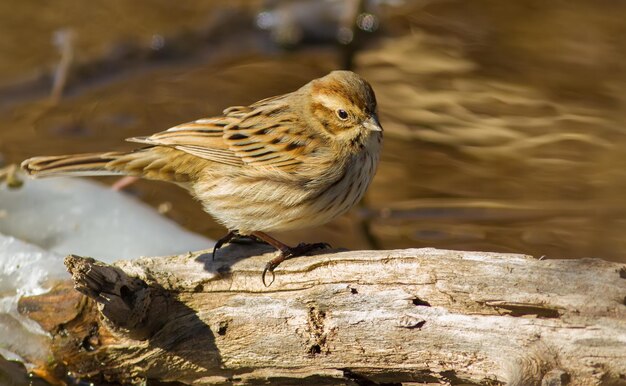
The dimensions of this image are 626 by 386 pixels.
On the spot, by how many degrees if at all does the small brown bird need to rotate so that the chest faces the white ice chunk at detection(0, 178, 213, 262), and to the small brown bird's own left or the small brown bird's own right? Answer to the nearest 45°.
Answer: approximately 135° to the small brown bird's own left

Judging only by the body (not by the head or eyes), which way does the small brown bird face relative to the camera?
to the viewer's right
